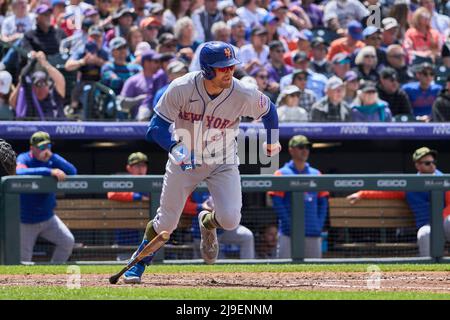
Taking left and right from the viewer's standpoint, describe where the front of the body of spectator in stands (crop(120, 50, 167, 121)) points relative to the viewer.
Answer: facing the viewer and to the right of the viewer

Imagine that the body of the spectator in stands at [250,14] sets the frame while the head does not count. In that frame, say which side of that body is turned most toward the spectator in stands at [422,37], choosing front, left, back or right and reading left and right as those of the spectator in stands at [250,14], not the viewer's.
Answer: left

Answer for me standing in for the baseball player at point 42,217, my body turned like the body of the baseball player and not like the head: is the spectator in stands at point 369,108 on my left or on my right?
on my left

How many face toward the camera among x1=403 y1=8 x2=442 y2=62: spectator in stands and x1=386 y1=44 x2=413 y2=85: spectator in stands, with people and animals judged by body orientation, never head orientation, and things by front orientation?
2

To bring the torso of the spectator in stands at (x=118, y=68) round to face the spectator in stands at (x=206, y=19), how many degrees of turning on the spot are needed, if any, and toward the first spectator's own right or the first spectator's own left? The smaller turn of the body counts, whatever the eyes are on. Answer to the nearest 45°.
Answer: approximately 135° to the first spectator's own left

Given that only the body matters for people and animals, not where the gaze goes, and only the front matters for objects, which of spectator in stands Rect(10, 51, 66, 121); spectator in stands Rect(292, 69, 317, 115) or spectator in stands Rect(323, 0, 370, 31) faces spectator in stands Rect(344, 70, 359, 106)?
spectator in stands Rect(323, 0, 370, 31)

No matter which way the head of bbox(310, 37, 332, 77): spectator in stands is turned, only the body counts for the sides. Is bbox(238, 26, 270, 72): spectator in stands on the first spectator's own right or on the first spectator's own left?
on the first spectator's own right

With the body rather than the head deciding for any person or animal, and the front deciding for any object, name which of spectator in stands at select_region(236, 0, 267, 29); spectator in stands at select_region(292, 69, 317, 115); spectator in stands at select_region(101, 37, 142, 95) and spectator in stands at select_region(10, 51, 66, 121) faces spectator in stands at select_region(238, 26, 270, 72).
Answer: spectator in stands at select_region(236, 0, 267, 29)

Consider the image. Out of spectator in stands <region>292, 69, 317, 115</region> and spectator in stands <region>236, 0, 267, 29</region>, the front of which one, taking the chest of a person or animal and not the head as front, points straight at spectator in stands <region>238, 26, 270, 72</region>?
spectator in stands <region>236, 0, 267, 29</region>

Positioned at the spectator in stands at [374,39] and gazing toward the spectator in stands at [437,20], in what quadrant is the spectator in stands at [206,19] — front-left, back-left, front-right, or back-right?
back-left

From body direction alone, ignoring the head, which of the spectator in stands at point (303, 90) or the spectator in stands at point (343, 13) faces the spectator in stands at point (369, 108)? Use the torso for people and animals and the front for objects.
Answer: the spectator in stands at point (343, 13)

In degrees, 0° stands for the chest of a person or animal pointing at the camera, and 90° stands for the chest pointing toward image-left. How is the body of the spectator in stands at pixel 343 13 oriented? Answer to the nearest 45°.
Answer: approximately 0°

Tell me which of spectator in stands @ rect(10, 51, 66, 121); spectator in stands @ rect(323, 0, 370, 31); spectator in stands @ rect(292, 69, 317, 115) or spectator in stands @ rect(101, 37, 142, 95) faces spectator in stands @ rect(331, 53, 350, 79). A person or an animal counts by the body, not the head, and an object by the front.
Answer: spectator in stands @ rect(323, 0, 370, 31)
